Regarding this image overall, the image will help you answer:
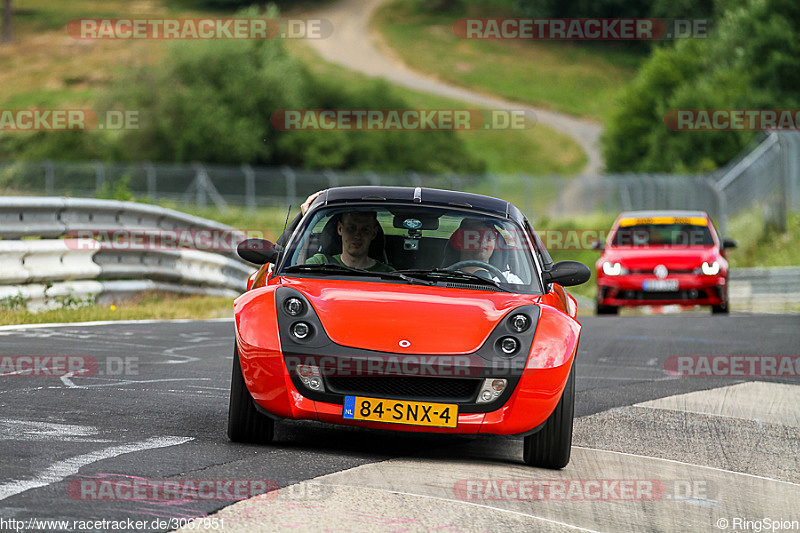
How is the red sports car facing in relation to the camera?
toward the camera

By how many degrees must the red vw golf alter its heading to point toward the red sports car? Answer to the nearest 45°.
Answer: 0° — it already faces it

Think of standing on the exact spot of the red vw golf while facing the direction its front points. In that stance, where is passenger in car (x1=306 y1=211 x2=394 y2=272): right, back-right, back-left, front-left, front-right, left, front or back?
front

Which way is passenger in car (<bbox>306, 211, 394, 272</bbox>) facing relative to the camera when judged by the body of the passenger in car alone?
toward the camera

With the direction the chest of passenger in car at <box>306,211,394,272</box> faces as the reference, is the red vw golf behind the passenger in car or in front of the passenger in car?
behind

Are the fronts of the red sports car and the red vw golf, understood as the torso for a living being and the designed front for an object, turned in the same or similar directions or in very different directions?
same or similar directions

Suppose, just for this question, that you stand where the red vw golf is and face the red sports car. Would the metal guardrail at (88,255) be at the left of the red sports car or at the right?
right

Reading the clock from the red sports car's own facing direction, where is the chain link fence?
The chain link fence is roughly at 6 o'clock from the red sports car.

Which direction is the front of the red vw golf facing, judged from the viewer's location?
facing the viewer

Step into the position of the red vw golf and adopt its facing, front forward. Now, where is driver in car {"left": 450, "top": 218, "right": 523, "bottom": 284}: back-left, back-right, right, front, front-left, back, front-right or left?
front

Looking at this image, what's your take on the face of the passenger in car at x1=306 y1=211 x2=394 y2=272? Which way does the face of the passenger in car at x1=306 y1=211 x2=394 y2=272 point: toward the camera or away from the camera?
toward the camera

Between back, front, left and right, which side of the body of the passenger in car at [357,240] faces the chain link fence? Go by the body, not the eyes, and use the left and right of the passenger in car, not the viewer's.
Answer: back

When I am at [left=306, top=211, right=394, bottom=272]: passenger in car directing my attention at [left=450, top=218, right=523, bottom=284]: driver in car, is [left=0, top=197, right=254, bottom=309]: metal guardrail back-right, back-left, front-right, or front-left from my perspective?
back-left
